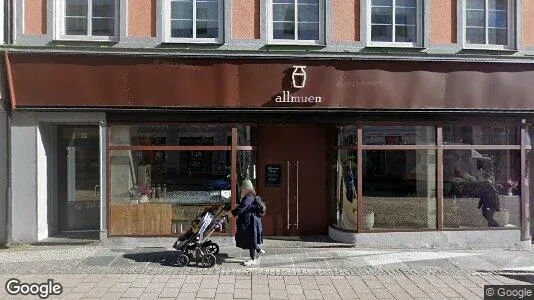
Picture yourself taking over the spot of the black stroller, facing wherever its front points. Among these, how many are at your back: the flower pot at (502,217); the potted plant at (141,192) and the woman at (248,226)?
2

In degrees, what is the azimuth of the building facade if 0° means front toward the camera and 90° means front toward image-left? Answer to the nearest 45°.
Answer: approximately 0°

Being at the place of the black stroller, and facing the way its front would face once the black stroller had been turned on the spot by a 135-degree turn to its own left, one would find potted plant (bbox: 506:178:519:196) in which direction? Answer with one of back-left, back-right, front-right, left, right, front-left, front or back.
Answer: front-left

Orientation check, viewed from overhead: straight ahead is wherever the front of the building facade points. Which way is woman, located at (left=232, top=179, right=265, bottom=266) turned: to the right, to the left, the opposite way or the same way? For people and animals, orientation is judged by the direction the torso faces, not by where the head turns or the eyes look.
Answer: to the right

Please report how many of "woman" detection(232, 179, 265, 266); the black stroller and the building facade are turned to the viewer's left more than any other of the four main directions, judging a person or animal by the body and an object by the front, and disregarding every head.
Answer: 2

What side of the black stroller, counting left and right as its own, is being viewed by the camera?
left

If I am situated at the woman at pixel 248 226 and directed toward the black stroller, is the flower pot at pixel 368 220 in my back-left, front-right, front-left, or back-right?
back-right

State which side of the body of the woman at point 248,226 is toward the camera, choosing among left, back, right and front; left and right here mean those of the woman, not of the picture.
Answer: left

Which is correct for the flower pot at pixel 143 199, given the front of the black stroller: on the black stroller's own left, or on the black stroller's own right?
on the black stroller's own right
